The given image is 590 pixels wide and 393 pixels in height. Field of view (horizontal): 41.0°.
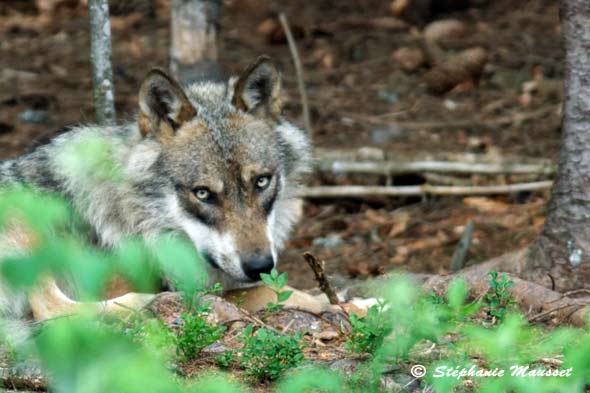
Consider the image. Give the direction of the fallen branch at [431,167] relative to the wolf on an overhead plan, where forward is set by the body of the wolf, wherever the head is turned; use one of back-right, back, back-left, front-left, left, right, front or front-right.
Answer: left

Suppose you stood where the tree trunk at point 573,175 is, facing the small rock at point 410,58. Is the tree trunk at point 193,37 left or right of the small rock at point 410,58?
left

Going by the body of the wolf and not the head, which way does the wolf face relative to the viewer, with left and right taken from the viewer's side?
facing the viewer and to the right of the viewer

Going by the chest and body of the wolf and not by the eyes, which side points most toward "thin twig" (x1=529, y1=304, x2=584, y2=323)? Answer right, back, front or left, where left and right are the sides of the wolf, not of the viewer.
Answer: front

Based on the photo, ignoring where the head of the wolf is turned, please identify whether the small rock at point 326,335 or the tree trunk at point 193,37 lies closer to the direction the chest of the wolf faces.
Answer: the small rock

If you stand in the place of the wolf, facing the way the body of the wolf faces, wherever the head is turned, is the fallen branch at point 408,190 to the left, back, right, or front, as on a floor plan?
left

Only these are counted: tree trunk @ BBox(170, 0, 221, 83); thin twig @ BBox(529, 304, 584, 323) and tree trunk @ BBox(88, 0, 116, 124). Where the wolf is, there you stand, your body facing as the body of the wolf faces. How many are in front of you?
1

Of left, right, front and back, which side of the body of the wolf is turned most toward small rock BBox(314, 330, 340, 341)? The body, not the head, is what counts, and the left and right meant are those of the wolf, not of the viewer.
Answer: front

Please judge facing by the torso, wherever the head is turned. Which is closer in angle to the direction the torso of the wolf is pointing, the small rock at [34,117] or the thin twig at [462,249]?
the thin twig

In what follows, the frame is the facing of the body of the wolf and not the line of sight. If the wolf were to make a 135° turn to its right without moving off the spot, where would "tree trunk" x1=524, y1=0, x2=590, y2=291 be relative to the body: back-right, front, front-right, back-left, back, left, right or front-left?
back

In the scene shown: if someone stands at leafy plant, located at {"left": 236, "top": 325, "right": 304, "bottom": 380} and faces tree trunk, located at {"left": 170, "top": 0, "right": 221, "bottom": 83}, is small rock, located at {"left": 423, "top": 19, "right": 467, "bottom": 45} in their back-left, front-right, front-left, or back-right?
front-right

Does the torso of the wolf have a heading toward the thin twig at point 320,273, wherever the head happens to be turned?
yes

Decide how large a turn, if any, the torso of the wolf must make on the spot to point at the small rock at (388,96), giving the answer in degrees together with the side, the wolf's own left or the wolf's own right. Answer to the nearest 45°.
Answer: approximately 90° to the wolf's own left

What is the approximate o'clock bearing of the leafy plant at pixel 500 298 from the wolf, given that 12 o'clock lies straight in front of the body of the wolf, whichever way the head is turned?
The leafy plant is roughly at 12 o'clock from the wolf.

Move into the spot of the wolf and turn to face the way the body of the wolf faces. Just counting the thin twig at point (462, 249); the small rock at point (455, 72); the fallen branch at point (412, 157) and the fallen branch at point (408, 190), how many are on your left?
4
